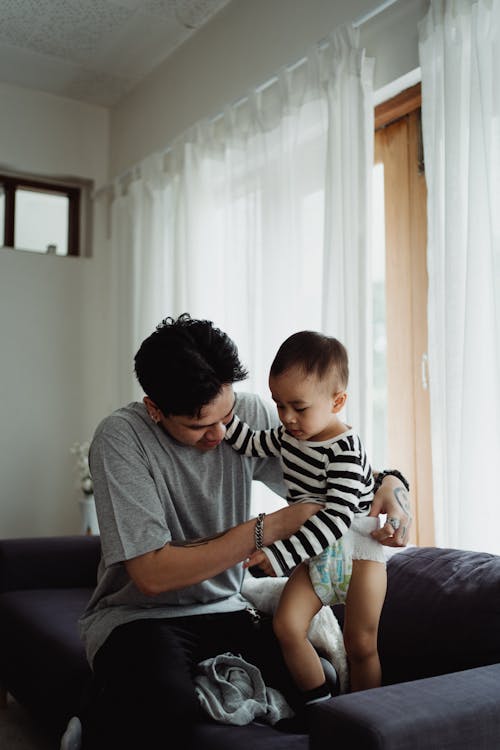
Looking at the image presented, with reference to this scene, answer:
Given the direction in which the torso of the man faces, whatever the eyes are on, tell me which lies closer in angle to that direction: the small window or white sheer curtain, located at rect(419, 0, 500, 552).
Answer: the white sheer curtain

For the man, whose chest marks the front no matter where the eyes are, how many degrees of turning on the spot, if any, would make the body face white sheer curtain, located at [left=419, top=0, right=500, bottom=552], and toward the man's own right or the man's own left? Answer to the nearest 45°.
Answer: approximately 90° to the man's own left

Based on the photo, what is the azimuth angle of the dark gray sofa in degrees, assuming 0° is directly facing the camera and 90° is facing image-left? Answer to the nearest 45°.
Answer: approximately 45°

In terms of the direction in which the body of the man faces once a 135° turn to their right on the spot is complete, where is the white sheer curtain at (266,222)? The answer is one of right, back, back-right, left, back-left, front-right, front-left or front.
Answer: right
